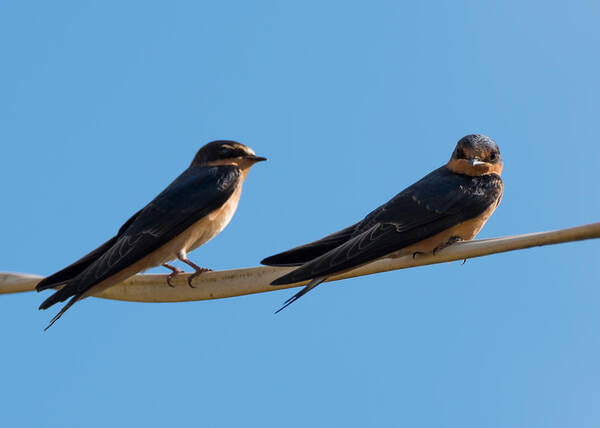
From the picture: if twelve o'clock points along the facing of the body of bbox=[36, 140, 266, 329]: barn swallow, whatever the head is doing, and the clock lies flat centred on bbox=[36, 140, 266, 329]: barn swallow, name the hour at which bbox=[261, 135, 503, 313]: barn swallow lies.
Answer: bbox=[261, 135, 503, 313]: barn swallow is roughly at 1 o'clock from bbox=[36, 140, 266, 329]: barn swallow.

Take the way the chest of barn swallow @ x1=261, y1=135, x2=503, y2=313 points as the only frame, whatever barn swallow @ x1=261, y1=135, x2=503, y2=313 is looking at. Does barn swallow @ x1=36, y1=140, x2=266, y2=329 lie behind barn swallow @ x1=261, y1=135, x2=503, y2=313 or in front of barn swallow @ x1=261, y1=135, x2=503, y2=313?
behind

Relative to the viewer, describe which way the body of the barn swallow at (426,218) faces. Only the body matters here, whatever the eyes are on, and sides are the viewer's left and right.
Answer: facing to the right of the viewer

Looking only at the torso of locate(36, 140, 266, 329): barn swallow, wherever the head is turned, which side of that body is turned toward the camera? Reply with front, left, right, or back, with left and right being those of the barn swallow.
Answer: right

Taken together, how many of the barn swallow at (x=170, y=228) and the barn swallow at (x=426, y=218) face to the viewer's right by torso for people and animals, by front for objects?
2
